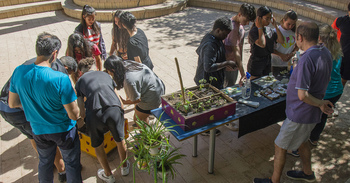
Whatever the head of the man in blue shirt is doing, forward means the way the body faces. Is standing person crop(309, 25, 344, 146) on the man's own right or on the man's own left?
on the man's own right

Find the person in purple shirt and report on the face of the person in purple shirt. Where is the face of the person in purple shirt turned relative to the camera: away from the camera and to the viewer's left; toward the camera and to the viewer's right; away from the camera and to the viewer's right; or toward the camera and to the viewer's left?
away from the camera and to the viewer's left

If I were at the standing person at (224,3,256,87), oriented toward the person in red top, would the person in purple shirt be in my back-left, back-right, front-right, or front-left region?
back-left

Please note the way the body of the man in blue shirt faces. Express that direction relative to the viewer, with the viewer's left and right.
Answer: facing away from the viewer

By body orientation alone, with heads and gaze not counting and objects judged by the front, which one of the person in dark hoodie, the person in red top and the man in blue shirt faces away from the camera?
the man in blue shirt

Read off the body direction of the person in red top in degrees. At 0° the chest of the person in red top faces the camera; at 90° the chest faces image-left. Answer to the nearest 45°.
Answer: approximately 0°

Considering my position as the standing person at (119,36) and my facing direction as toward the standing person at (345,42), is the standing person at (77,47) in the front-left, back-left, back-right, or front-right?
back-right

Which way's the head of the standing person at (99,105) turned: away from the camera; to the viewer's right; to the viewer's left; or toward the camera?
away from the camera
